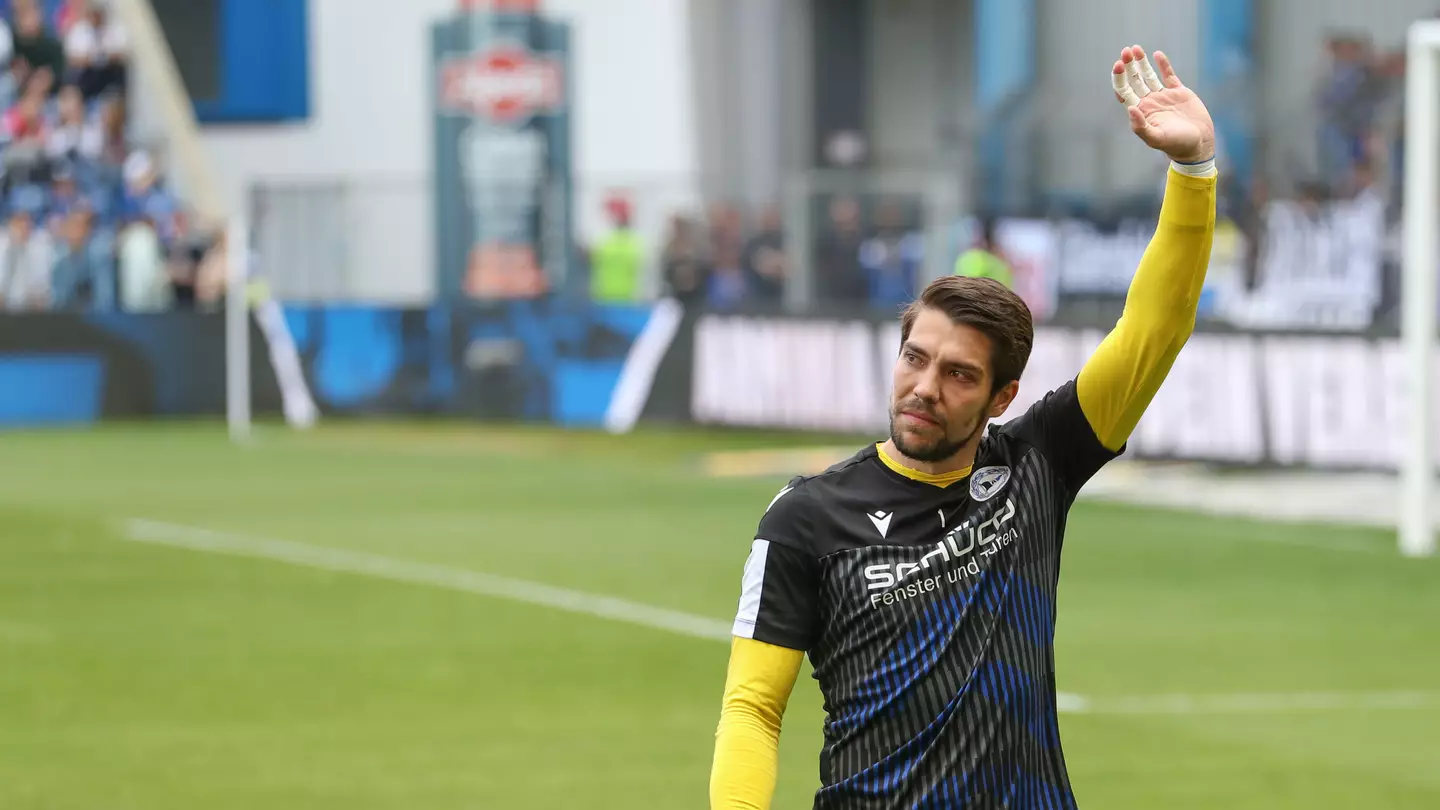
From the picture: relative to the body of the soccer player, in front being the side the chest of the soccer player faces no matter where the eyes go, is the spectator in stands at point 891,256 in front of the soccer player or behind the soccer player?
behind

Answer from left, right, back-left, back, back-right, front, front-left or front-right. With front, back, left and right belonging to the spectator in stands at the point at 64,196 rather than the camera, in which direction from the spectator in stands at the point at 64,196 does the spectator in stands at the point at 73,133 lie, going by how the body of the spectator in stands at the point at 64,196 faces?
back

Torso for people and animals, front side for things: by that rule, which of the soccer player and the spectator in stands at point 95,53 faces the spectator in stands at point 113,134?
the spectator in stands at point 95,53

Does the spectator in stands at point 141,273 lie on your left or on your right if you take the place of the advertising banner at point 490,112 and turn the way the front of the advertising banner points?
on your right

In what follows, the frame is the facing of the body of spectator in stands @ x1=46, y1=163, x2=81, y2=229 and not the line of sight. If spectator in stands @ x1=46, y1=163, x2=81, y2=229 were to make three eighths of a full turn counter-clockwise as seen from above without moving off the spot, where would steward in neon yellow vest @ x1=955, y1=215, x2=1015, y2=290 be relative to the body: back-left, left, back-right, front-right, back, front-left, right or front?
right

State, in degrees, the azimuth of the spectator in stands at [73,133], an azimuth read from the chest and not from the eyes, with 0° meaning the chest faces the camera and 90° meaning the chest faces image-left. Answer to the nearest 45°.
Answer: approximately 0°

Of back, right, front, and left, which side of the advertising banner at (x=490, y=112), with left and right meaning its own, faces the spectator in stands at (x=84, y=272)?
right

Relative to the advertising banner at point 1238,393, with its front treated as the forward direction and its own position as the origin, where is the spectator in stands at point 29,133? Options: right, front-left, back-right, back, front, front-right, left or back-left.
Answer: back-right

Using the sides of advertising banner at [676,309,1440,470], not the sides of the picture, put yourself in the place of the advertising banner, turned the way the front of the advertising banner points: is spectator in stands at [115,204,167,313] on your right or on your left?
on your right

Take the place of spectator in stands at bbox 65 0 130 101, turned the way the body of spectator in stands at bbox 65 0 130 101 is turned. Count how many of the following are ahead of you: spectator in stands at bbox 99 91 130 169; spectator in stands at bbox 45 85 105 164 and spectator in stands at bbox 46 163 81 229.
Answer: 3

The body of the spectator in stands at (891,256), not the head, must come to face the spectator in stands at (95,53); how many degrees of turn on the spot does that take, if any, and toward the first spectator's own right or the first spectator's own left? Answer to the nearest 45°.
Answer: approximately 135° to the first spectator's own right

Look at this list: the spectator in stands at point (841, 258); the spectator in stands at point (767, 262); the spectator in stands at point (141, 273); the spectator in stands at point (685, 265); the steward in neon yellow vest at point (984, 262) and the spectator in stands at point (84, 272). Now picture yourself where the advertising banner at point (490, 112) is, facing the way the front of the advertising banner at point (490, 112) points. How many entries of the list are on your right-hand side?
2
